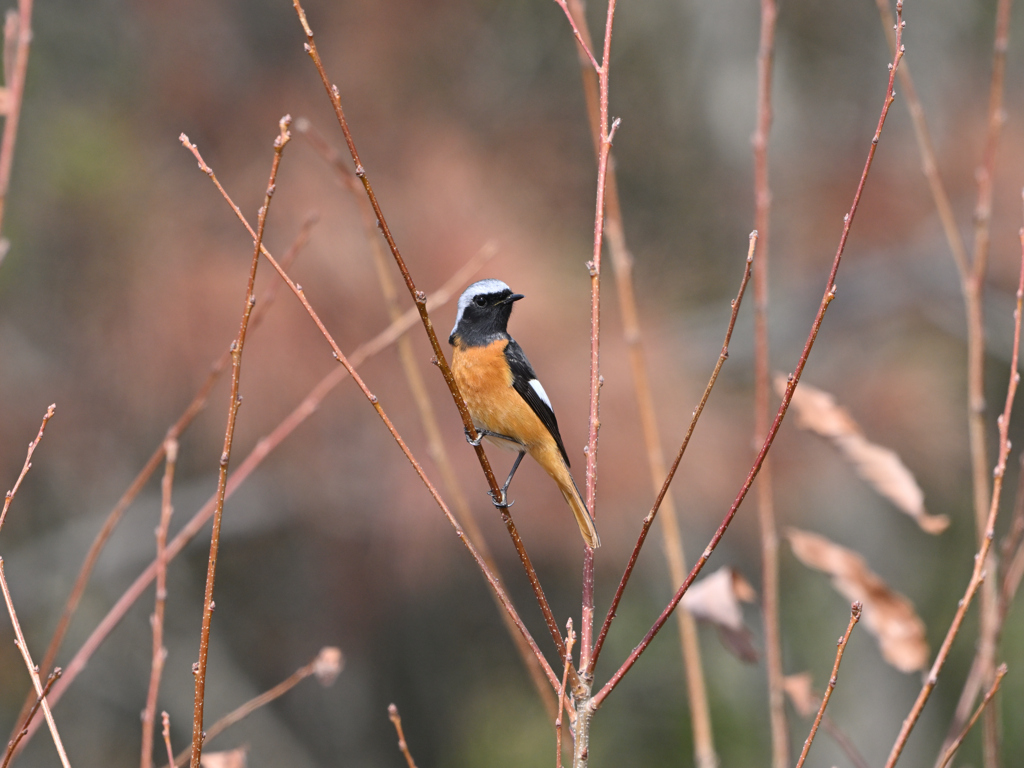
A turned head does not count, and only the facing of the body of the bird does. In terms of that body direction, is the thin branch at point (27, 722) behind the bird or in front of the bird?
in front

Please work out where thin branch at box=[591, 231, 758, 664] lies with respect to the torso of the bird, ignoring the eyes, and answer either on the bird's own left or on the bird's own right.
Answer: on the bird's own left

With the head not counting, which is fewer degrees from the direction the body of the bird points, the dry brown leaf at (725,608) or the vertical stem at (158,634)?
the vertical stem

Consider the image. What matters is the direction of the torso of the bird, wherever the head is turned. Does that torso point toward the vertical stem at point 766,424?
no

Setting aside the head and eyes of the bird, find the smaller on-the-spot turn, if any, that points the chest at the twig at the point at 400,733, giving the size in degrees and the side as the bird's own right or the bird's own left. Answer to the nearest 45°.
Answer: approximately 45° to the bird's own left

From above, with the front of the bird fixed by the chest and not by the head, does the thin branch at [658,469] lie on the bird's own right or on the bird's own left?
on the bird's own left

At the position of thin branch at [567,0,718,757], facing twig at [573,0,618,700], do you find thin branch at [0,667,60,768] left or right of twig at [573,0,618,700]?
right

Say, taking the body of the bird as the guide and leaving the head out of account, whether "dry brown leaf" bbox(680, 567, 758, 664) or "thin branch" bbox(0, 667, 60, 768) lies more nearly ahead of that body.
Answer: the thin branch

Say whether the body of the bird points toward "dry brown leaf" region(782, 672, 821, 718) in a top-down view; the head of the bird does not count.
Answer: no

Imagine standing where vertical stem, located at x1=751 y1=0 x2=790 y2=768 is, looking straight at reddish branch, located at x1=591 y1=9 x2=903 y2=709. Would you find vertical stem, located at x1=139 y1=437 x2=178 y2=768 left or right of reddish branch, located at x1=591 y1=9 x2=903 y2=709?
right

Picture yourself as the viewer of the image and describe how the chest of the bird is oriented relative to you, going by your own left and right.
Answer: facing the viewer and to the left of the viewer
